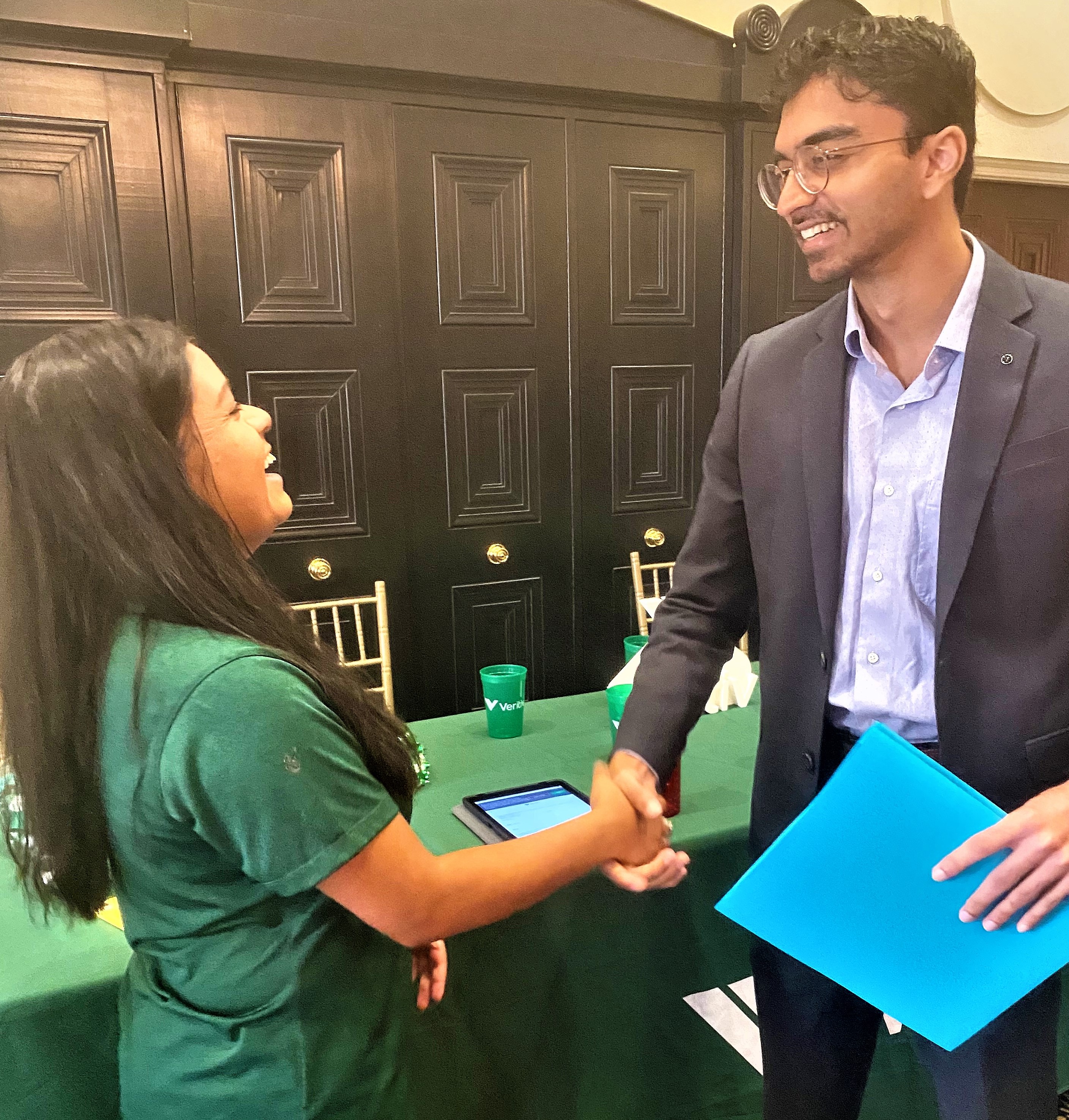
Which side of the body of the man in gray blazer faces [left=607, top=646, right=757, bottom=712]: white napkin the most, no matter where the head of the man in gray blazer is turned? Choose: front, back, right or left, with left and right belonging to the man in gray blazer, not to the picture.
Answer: right

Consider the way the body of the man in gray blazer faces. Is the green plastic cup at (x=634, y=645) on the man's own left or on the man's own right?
on the man's own right

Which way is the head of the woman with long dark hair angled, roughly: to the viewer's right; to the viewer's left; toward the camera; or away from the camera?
to the viewer's right

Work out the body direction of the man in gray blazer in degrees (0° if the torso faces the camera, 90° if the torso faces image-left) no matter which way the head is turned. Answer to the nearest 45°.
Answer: approximately 45°

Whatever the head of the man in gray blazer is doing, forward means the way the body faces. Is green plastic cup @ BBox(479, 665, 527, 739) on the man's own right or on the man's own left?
on the man's own right

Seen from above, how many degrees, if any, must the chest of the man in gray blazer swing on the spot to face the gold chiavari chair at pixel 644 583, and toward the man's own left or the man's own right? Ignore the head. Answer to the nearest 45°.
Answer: approximately 135° to the man's own right

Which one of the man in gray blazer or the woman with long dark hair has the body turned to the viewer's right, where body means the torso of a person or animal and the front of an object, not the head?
the woman with long dark hair

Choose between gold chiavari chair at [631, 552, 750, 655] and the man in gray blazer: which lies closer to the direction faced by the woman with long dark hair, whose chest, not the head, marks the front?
the man in gray blazer

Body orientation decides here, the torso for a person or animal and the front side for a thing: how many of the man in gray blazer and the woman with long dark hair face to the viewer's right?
1

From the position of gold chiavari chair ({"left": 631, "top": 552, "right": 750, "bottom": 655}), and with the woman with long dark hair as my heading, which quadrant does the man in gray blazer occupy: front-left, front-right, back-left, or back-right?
front-left

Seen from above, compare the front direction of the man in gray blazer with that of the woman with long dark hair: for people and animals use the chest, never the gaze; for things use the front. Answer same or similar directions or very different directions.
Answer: very different directions

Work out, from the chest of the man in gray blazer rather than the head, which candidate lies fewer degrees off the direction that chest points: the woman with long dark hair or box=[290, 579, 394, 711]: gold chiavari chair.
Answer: the woman with long dark hair

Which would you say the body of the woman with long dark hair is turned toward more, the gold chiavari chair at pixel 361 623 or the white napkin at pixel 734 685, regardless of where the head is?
the white napkin

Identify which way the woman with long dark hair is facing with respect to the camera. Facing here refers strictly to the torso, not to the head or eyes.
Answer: to the viewer's right

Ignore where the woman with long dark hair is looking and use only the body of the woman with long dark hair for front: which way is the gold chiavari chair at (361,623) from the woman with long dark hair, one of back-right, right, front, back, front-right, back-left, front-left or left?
left
